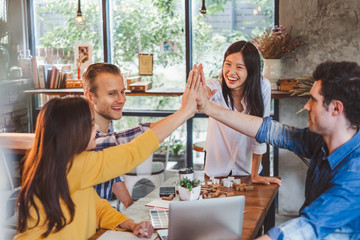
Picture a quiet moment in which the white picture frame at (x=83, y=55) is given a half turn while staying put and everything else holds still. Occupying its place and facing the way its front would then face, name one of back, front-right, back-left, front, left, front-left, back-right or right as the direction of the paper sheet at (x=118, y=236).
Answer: back

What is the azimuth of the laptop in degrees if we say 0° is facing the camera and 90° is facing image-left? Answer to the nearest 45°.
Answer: approximately 135°

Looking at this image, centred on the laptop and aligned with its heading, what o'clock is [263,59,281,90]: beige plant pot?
The beige plant pot is roughly at 2 o'clock from the laptop.

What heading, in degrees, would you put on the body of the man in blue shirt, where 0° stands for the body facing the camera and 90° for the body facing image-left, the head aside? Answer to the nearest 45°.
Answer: approximately 90°

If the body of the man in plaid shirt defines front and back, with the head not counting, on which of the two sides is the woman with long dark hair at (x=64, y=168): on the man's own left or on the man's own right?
on the man's own right

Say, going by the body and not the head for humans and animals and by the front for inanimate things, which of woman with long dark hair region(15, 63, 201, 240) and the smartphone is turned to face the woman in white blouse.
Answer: the woman with long dark hair

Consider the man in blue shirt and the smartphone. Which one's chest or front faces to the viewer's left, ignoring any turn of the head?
the man in blue shirt

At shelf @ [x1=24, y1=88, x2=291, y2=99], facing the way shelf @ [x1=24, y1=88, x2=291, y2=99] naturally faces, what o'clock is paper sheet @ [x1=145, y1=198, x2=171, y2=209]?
The paper sheet is roughly at 12 o'clock from the shelf.

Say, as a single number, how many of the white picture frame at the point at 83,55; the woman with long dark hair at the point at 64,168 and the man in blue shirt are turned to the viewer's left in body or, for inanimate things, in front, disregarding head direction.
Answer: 1
